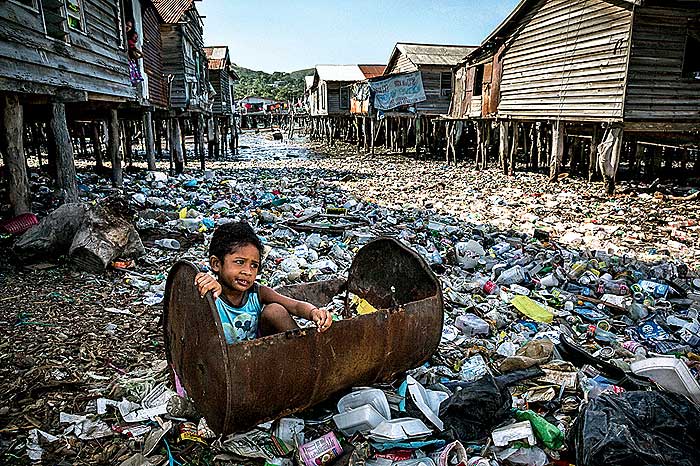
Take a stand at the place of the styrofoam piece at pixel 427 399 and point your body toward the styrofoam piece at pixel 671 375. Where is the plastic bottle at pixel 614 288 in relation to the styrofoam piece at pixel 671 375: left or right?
left

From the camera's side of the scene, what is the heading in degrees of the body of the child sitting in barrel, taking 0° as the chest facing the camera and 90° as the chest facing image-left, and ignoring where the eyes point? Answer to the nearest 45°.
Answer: approximately 315°

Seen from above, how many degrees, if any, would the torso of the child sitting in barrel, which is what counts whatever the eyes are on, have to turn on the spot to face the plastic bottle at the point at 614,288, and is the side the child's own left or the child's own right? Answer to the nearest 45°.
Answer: approximately 90° to the child's own left

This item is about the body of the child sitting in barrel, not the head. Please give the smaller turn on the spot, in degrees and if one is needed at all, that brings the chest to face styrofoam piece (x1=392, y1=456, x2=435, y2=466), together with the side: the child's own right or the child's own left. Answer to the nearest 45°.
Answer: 0° — they already face it

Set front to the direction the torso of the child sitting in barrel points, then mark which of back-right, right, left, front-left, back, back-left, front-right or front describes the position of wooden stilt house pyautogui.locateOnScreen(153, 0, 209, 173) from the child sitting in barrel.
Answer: back-left

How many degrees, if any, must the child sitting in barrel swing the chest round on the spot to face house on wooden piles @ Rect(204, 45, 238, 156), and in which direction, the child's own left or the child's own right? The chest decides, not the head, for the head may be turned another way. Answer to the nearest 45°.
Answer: approximately 135° to the child's own left

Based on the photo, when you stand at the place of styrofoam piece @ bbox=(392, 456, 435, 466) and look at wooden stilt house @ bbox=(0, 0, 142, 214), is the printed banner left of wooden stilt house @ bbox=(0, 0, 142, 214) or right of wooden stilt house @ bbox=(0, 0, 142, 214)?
right

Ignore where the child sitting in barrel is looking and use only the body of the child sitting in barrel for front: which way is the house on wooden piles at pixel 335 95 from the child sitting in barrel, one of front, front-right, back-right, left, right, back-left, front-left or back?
back-left

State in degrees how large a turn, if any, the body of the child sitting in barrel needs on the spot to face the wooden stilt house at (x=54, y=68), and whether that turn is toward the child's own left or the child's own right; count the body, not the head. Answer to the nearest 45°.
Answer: approximately 180°
